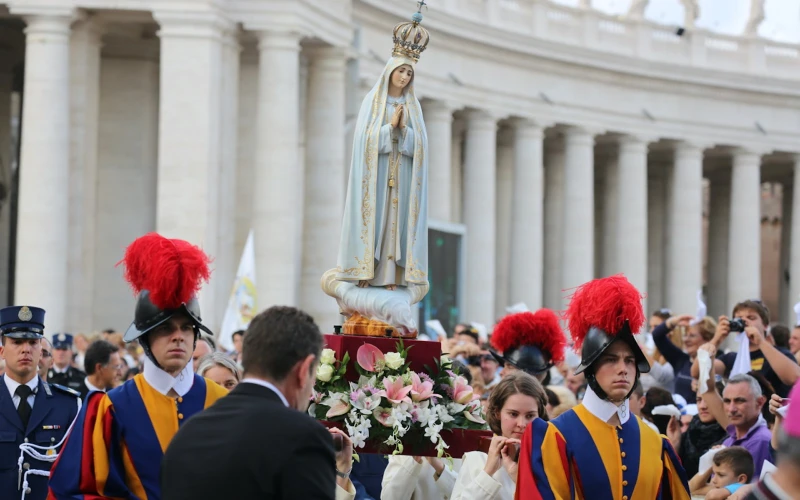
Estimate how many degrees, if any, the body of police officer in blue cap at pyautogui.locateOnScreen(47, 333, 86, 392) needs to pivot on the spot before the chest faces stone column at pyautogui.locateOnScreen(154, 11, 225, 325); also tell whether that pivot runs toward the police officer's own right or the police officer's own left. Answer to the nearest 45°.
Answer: approximately 180°

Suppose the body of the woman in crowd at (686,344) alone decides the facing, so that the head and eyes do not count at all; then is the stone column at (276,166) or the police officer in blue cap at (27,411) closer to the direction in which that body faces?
the police officer in blue cap

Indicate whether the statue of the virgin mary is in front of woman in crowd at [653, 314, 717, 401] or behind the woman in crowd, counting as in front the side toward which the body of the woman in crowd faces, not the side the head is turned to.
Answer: in front

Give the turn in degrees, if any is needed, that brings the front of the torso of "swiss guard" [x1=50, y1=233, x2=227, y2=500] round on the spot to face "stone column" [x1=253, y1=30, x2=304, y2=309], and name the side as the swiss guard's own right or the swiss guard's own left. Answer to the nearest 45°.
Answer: approximately 135° to the swiss guard's own left

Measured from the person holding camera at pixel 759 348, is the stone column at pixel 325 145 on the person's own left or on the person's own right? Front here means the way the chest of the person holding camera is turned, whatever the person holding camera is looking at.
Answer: on the person's own right

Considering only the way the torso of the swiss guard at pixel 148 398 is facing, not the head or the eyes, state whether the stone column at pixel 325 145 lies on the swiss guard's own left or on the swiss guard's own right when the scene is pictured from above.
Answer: on the swiss guard's own left

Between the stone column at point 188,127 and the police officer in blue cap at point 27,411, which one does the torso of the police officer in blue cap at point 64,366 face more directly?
the police officer in blue cap

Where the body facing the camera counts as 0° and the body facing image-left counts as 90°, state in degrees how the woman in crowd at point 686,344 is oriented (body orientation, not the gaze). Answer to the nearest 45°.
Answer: approximately 45°

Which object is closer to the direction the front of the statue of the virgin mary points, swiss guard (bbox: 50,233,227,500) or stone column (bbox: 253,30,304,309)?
the swiss guard

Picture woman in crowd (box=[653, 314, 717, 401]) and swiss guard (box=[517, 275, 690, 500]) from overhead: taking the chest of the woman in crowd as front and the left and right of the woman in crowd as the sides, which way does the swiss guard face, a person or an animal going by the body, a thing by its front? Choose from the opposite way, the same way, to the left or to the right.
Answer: to the left

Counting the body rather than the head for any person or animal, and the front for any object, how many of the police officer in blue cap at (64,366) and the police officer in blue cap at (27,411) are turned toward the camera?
2

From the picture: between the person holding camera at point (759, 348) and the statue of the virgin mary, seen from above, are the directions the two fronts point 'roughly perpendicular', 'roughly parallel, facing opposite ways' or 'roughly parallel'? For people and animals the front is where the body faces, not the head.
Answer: roughly perpendicular

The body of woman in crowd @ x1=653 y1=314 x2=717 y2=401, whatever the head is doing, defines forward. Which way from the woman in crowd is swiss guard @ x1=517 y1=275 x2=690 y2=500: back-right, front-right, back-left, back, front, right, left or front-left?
front-left
